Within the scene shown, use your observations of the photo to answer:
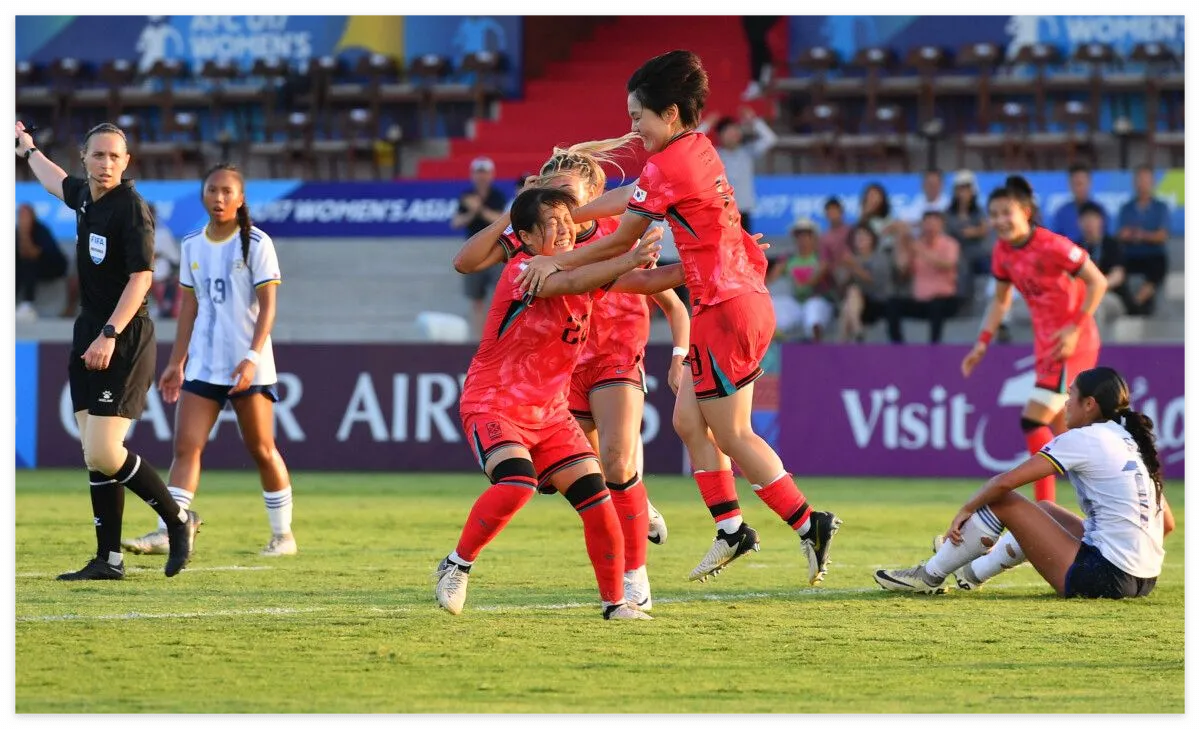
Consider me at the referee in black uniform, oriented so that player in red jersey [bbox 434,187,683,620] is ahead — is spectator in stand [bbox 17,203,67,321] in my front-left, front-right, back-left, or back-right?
back-left

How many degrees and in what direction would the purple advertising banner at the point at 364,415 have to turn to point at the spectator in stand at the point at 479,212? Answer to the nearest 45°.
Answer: approximately 135° to its left

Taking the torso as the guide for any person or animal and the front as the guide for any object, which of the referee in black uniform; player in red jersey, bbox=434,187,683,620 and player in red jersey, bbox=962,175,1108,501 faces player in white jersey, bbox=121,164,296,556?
player in red jersey, bbox=962,175,1108,501

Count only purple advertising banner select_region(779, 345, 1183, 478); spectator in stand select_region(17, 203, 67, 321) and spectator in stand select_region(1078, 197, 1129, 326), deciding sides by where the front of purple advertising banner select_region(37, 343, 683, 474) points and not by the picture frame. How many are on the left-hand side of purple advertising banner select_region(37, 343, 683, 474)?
2

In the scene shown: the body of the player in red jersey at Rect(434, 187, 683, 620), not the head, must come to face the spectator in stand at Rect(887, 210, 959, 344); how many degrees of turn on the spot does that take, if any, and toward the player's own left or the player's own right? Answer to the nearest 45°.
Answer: approximately 135° to the player's own left

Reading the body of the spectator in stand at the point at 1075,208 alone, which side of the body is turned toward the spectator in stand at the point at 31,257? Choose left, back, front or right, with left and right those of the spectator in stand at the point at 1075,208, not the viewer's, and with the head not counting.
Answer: right

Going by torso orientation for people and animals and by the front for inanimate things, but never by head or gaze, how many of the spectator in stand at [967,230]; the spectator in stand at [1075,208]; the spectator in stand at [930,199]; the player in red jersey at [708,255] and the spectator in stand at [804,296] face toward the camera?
4
